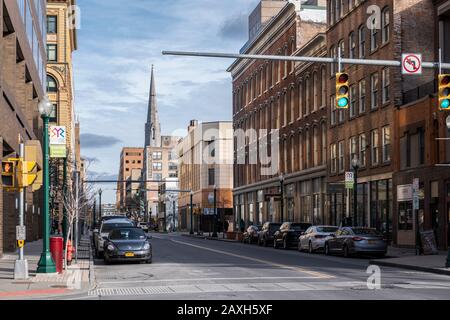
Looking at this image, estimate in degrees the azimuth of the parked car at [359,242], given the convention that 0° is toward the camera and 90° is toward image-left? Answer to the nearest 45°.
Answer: approximately 135°

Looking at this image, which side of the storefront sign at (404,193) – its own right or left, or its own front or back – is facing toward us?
front

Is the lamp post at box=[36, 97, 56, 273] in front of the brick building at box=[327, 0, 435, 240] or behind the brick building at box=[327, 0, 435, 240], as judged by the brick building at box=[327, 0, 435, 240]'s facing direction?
in front

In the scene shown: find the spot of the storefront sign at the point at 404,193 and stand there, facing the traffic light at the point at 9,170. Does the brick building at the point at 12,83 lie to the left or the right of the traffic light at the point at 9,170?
right

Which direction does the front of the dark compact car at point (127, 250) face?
toward the camera

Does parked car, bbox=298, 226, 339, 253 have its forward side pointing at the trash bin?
no

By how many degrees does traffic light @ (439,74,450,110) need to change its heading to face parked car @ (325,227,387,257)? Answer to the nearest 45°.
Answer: approximately 180°
